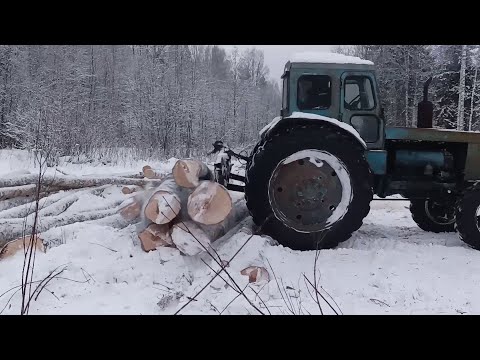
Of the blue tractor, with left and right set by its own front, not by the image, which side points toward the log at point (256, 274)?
right

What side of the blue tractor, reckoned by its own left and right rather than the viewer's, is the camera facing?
right

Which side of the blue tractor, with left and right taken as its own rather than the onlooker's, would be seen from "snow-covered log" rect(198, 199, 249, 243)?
back

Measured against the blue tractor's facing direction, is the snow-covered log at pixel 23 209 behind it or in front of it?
behind

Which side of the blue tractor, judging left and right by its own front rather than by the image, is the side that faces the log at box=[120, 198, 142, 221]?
back

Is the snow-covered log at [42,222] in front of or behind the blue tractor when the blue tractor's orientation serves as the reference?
behind

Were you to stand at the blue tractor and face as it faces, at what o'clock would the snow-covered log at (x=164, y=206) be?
The snow-covered log is roughly at 5 o'clock from the blue tractor.
